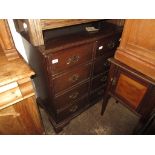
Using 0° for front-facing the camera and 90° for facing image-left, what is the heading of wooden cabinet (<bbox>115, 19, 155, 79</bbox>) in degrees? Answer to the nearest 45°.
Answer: approximately 45°

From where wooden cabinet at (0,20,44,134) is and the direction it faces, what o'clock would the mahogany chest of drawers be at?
The mahogany chest of drawers is roughly at 10 o'clock from the wooden cabinet.

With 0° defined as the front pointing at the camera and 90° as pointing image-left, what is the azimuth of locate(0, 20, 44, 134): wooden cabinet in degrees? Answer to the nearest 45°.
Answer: approximately 315°

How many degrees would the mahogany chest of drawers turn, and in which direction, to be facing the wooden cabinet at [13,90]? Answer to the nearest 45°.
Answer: approximately 90° to its right
